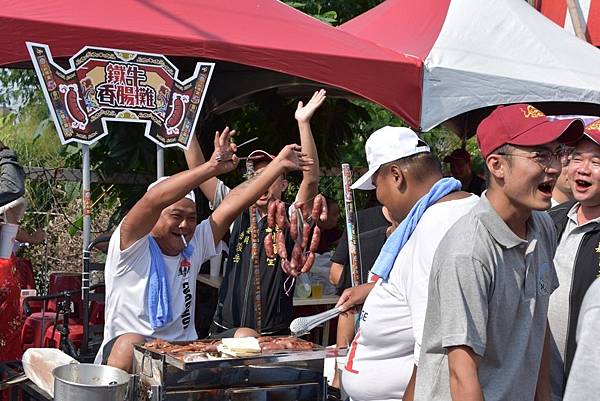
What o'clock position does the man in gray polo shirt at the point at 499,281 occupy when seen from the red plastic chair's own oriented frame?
The man in gray polo shirt is roughly at 10 o'clock from the red plastic chair.

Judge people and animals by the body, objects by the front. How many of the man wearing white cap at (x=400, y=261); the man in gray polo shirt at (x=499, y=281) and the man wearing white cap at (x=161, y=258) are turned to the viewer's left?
1

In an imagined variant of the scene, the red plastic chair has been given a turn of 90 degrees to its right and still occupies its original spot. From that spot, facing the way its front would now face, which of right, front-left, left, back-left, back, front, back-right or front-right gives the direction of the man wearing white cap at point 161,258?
back-left

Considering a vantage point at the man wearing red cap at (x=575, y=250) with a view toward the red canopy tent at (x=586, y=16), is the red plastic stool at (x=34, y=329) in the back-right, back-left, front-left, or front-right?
front-left

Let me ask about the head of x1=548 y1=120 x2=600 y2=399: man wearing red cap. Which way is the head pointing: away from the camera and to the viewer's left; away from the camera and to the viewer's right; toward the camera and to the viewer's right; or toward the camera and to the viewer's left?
toward the camera and to the viewer's left

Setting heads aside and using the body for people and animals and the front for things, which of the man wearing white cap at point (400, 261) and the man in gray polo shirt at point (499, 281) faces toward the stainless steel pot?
the man wearing white cap

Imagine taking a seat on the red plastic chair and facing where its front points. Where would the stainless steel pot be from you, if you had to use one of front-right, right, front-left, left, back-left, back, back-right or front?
front-left

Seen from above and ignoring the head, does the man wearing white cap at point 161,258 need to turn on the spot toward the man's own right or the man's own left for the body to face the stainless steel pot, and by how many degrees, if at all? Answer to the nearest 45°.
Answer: approximately 45° to the man's own right

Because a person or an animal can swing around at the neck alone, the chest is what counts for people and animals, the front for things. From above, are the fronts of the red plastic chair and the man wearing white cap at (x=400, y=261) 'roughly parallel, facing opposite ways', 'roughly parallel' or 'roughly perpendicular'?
roughly perpendicular

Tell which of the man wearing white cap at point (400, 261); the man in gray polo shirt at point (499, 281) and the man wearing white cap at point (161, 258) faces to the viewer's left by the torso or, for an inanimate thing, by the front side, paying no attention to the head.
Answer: the man wearing white cap at point (400, 261)

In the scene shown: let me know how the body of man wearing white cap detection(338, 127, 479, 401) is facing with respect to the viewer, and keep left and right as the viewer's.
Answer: facing to the left of the viewer
